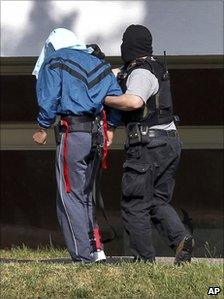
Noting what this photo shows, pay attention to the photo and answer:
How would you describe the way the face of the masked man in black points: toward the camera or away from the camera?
away from the camera

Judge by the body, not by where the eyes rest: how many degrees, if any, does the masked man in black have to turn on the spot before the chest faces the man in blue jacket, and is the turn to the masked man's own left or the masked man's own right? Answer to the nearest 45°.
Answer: approximately 45° to the masked man's own left

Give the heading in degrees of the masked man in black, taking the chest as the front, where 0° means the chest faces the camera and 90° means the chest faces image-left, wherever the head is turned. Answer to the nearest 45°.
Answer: approximately 135°
